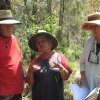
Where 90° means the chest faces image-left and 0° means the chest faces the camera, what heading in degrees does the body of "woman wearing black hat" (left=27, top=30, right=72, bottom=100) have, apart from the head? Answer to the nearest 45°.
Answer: approximately 0°
